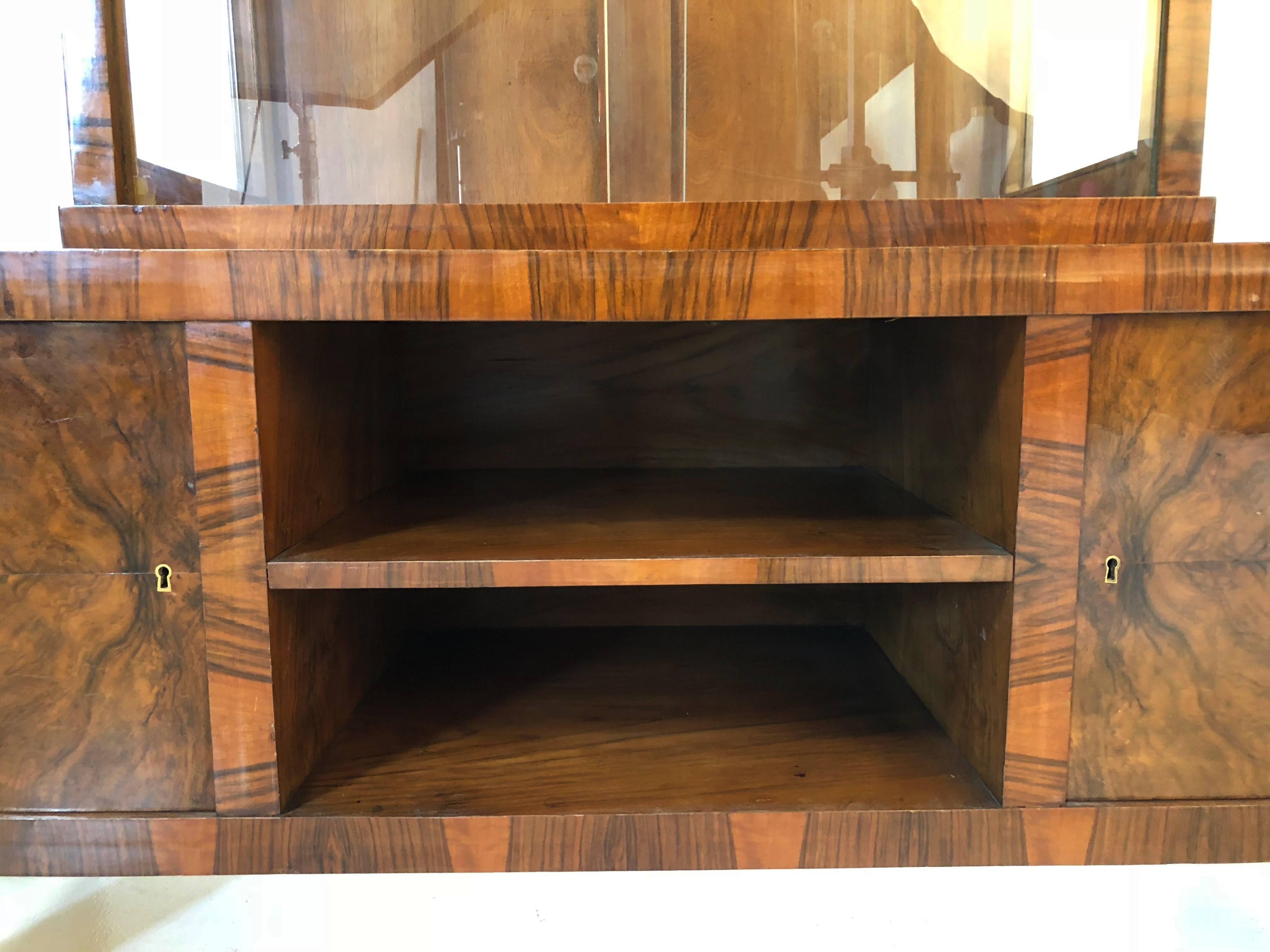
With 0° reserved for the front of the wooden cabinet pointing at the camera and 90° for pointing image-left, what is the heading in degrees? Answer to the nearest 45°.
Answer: approximately 0°
